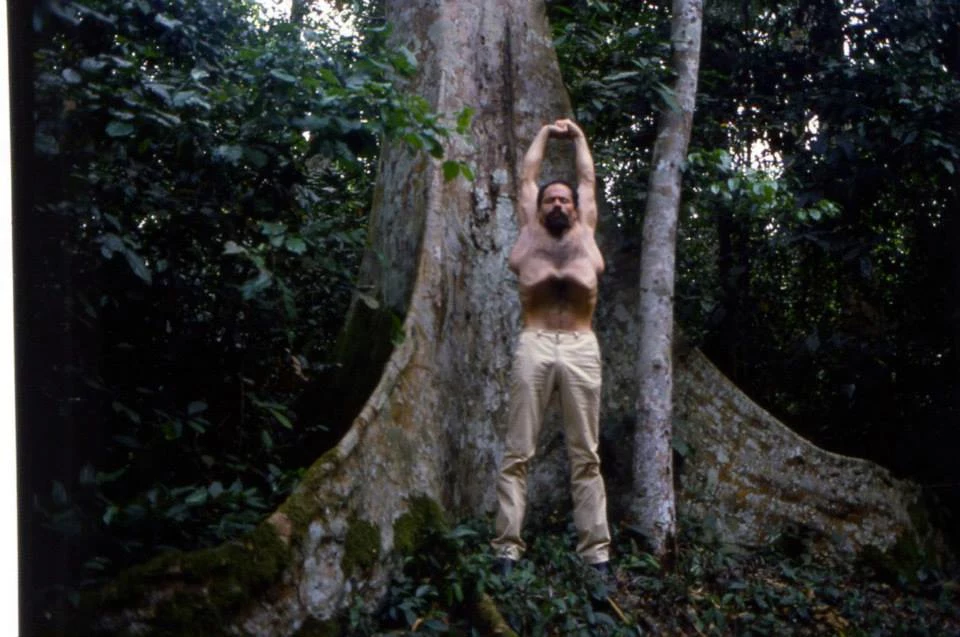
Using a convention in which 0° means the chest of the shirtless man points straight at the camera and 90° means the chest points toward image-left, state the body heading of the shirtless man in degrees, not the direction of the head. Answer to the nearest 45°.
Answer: approximately 0°

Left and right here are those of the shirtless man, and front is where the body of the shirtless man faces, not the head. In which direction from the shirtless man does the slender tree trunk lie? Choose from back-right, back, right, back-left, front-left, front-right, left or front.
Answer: back-left
